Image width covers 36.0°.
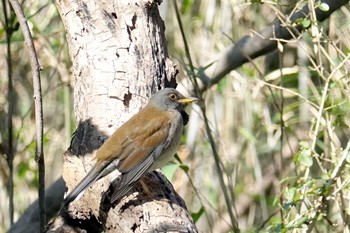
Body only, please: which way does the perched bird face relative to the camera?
to the viewer's right

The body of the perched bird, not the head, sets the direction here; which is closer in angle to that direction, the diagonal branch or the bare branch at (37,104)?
the diagonal branch

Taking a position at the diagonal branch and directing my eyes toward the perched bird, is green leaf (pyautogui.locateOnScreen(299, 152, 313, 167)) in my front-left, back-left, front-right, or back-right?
front-left

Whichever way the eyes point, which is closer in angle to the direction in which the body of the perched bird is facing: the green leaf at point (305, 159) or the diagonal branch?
the green leaf

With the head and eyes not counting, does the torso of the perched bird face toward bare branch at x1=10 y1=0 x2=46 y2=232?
no

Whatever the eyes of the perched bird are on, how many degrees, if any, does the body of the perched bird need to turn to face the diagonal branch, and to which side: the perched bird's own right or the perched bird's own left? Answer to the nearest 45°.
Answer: approximately 45° to the perched bird's own left

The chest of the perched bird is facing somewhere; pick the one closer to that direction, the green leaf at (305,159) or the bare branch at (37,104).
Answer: the green leaf

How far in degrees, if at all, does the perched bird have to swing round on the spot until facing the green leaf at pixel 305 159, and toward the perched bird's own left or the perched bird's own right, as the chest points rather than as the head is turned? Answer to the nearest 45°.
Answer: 0° — it already faces it
